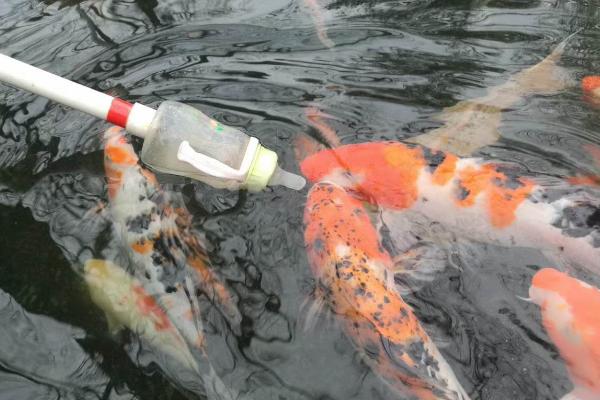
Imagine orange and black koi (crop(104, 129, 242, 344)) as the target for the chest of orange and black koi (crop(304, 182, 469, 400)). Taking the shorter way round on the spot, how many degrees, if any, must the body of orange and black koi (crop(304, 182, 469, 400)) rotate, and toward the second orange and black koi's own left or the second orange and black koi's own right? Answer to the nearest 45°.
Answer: approximately 45° to the second orange and black koi's own left

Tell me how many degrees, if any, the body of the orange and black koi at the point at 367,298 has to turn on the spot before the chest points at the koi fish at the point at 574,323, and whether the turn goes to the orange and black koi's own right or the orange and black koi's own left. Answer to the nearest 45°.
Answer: approximately 135° to the orange and black koi's own right

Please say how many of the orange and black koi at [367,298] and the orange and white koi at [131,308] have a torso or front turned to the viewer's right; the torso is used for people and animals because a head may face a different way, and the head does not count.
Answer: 0

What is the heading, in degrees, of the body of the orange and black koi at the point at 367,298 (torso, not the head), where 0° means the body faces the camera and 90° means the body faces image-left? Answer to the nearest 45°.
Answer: approximately 135°

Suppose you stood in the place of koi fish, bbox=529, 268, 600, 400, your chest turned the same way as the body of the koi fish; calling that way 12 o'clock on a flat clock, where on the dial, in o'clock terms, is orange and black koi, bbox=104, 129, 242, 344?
The orange and black koi is roughly at 10 o'clock from the koi fish.

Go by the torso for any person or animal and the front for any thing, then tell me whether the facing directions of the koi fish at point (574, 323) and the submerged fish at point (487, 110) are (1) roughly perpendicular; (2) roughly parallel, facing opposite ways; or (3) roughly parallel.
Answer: roughly perpendicular

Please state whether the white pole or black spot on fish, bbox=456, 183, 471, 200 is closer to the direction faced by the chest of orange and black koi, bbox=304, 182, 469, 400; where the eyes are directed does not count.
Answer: the white pole

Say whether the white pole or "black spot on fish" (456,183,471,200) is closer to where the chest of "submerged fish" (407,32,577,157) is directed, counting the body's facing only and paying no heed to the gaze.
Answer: the white pole

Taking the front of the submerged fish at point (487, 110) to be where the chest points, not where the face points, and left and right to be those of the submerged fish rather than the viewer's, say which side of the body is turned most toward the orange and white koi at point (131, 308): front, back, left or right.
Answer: front

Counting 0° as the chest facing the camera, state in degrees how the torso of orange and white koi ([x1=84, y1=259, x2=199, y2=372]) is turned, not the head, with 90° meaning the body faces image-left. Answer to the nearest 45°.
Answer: approximately 135°

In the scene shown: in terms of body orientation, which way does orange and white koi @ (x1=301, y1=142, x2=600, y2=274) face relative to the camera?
to the viewer's left

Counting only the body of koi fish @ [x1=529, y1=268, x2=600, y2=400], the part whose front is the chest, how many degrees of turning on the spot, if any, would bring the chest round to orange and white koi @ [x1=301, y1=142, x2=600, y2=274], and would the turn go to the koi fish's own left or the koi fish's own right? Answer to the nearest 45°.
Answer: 0° — it already faces it

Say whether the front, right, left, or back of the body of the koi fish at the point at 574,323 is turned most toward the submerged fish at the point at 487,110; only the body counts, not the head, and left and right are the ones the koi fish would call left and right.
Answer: front
